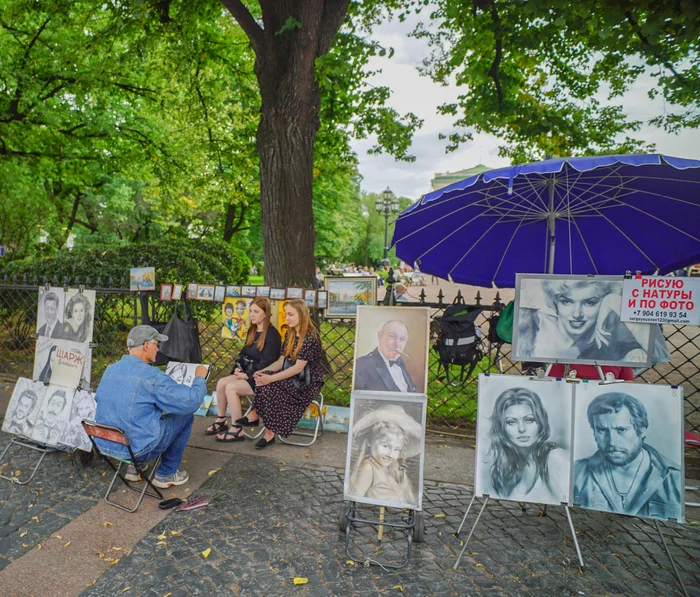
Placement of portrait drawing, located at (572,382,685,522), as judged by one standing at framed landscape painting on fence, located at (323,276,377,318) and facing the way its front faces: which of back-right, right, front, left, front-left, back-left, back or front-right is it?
front-left

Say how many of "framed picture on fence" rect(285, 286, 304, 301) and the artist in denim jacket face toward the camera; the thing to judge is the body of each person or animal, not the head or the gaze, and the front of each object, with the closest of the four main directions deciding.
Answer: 1

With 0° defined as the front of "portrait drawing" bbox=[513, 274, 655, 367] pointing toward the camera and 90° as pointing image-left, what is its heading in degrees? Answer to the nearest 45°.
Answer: approximately 0°

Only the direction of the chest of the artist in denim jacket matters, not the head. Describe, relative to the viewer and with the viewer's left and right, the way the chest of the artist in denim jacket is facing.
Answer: facing away from the viewer and to the right of the viewer

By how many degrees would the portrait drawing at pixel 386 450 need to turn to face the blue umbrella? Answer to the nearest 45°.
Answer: approximately 135° to its left

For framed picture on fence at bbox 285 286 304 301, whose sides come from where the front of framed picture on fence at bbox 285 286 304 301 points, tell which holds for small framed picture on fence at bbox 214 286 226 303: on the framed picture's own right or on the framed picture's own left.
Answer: on the framed picture's own right

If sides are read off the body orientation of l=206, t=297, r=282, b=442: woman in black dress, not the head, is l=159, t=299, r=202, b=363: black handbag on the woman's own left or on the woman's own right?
on the woman's own right
